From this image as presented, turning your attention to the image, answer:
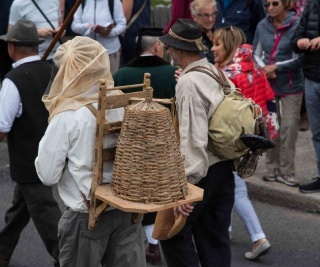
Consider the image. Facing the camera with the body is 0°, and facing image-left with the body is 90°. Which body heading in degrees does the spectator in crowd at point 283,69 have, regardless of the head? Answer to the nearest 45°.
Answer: approximately 45°

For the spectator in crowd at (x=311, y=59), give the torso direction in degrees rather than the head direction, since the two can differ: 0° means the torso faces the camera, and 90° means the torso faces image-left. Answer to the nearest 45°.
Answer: approximately 45°

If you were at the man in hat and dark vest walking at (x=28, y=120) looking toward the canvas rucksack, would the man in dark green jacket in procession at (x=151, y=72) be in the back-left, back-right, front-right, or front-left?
front-left

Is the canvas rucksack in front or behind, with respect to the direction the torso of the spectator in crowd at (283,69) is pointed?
in front

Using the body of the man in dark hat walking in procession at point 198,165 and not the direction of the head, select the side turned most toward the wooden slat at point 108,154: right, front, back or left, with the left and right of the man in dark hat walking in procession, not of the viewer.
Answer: left

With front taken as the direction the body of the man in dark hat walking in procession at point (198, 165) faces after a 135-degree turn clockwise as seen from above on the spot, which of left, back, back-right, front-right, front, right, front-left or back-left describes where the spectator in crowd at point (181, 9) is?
left

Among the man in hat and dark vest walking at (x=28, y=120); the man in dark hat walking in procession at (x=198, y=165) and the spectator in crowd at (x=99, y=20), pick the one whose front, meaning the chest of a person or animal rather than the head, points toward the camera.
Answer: the spectator in crowd at (x=99, y=20)

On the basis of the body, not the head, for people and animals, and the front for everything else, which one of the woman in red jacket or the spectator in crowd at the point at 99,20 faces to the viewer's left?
the woman in red jacket

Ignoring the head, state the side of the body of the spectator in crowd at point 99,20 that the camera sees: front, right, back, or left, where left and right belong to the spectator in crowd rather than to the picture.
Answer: front

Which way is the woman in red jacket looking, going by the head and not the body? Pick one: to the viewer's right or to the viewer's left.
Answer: to the viewer's left

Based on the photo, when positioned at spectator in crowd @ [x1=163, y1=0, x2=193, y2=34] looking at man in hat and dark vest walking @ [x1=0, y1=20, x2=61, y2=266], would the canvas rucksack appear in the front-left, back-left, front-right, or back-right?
front-left

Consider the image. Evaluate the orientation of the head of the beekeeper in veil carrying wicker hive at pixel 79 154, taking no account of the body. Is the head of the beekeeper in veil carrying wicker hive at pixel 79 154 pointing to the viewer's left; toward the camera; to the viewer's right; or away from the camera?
away from the camera

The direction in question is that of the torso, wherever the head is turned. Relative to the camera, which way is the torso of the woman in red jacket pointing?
to the viewer's left
